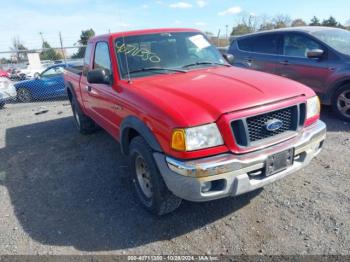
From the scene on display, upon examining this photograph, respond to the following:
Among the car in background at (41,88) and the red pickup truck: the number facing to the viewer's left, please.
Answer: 1

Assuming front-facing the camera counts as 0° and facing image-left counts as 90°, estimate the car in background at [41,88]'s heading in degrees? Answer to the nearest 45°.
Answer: approximately 90°

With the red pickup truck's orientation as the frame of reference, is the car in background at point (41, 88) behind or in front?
behind

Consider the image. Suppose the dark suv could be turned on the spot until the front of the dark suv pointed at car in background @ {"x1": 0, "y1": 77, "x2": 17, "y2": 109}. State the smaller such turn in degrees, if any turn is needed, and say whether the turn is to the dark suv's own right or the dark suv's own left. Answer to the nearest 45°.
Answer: approximately 135° to the dark suv's own right

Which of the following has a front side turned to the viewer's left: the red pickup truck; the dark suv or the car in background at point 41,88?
the car in background

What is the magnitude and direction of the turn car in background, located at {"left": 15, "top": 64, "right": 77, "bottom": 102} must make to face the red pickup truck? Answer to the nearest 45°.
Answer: approximately 90° to its left

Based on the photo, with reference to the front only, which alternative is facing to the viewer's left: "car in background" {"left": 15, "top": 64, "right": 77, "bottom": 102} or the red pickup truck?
the car in background

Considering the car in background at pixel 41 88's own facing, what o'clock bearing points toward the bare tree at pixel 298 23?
The bare tree is roughly at 5 o'clock from the car in background.

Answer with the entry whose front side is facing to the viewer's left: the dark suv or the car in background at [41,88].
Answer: the car in background

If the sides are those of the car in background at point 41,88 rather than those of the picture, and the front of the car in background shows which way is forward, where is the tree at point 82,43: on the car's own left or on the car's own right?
on the car's own right

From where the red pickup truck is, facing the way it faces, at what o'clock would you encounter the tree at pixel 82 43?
The tree is roughly at 7 o'clock from the red pickup truck.
